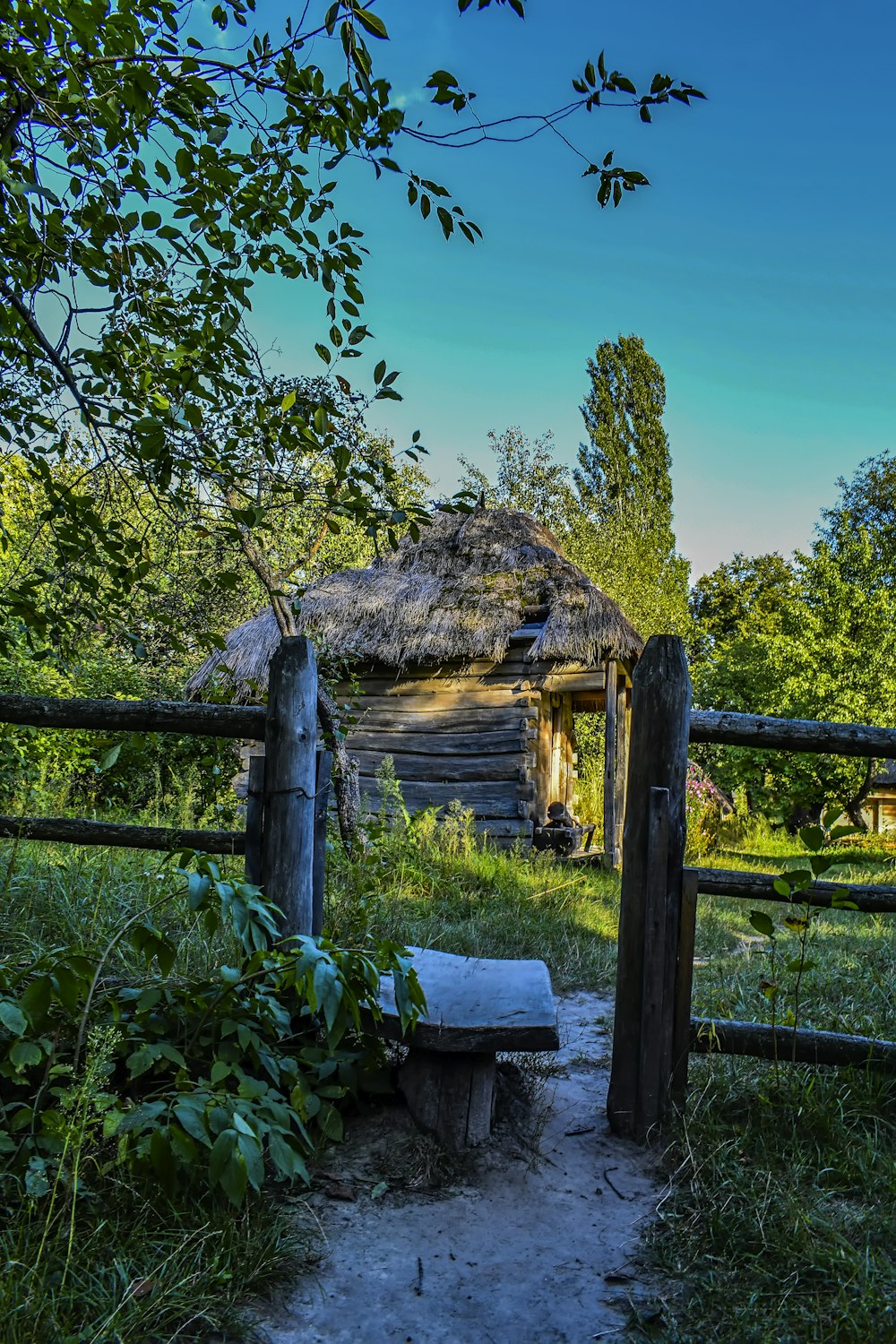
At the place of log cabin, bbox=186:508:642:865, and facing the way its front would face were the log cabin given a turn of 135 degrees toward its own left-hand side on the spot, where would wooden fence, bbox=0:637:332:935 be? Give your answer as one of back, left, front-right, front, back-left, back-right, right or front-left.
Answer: back-left

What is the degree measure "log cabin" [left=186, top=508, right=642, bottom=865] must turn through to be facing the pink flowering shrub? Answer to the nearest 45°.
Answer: approximately 45° to its left

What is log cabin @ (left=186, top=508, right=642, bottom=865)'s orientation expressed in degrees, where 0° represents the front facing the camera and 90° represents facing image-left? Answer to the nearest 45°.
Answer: approximately 270°

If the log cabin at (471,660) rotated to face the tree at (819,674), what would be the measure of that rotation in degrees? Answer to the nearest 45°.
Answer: approximately 45° to its left

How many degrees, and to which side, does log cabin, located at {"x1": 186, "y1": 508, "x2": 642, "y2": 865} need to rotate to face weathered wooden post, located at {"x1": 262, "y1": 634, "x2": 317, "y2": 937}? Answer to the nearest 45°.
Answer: approximately 90° to its right

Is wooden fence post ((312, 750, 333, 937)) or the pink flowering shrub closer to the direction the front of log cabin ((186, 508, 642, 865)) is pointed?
the pink flowering shrub

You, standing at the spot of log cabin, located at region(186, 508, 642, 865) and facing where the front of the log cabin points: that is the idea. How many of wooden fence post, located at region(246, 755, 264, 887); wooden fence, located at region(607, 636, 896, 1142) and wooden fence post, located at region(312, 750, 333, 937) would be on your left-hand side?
0

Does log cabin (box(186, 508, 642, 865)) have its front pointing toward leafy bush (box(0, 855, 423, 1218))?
no

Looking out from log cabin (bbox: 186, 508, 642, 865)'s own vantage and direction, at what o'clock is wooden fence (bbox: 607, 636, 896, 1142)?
The wooden fence is roughly at 3 o'clock from the log cabin.

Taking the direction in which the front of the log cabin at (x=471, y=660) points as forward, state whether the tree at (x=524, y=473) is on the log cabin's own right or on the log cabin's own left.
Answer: on the log cabin's own left

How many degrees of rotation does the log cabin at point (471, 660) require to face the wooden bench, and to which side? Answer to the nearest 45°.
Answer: approximately 90° to its right
